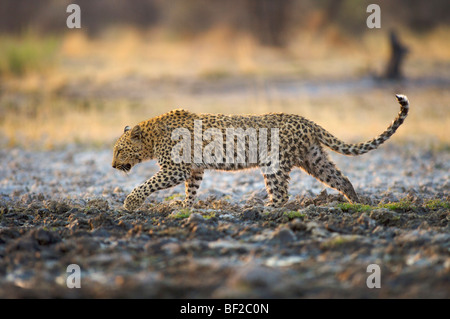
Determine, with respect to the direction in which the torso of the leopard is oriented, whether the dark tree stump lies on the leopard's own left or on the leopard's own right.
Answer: on the leopard's own right

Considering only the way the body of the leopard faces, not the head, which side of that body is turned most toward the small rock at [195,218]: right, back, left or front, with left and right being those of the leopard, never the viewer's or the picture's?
left

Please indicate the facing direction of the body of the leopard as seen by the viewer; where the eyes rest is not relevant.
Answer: to the viewer's left

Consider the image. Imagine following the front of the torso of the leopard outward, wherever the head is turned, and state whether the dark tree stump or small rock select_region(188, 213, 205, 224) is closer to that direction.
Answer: the small rock

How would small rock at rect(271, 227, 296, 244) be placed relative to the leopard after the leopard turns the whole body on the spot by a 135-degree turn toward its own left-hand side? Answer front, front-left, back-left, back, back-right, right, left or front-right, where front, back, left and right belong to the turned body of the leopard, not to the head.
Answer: front-right
